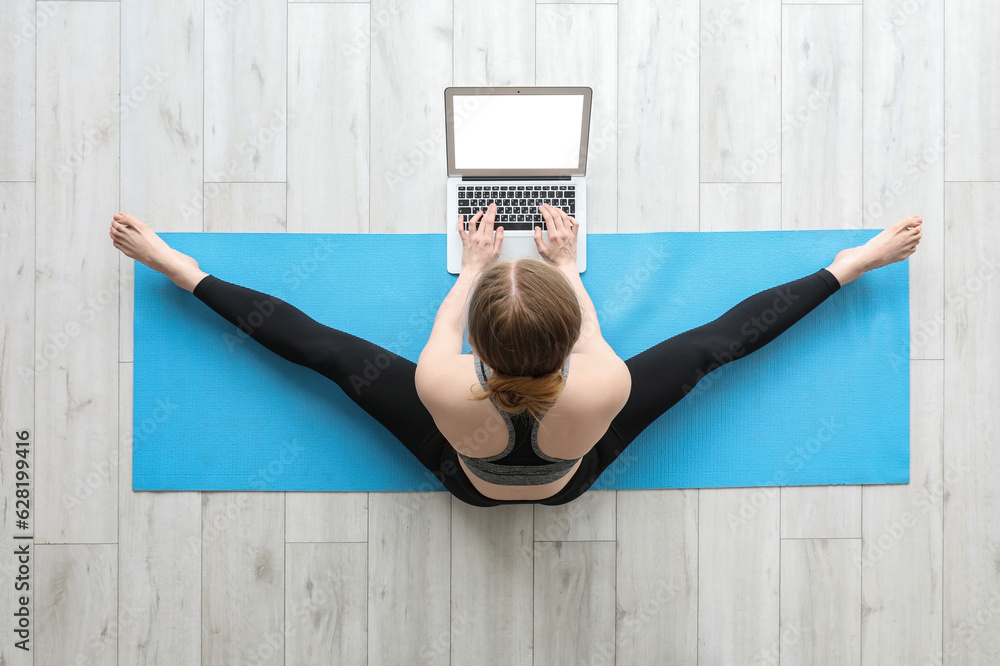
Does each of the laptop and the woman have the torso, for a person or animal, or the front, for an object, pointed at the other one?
yes

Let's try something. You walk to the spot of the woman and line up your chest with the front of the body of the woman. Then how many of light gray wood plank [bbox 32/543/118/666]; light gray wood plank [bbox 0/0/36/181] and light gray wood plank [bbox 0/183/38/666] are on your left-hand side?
3

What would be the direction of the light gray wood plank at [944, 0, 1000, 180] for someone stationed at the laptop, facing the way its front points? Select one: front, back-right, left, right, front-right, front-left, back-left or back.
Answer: left

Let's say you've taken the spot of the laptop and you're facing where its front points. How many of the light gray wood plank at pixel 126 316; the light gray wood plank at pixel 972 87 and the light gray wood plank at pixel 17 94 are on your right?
2

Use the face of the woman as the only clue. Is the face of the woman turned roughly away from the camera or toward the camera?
away from the camera

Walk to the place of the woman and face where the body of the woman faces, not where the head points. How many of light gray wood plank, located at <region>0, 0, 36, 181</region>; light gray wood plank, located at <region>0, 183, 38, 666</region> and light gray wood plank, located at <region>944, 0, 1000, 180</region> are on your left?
2

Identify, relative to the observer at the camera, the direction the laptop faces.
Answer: facing the viewer

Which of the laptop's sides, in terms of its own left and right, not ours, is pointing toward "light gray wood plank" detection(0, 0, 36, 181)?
right

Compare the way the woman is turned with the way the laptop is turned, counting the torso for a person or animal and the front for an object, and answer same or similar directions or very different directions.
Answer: very different directions

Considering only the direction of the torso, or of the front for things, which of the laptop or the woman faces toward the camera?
the laptop

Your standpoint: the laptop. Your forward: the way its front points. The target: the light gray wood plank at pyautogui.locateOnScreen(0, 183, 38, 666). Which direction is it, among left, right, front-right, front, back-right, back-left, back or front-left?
right

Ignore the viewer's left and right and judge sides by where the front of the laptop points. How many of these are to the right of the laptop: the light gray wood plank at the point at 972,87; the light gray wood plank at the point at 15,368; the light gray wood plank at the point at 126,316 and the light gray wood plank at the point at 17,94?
3

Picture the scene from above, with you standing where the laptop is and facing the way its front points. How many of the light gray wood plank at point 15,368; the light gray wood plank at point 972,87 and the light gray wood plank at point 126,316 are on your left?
1

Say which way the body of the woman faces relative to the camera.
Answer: away from the camera

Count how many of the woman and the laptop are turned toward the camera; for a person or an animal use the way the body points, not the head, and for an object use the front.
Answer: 1
